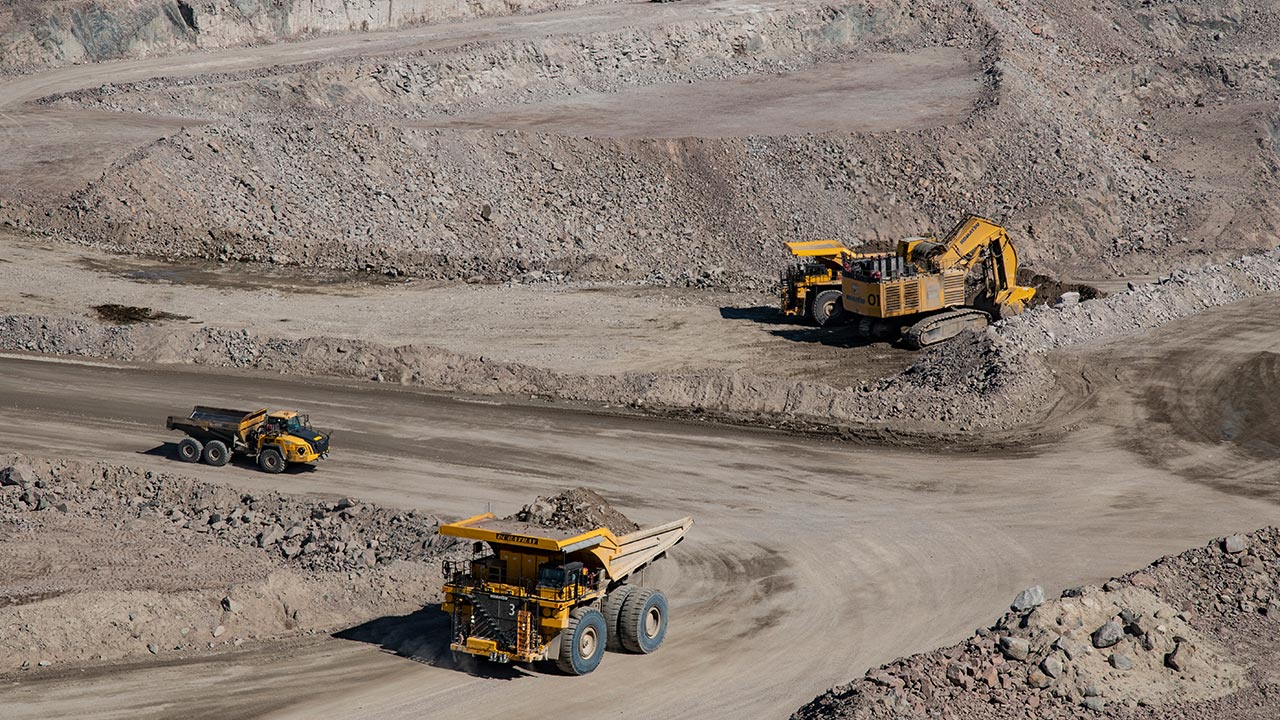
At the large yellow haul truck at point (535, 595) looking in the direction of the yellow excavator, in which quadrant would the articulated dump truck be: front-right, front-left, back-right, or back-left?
front-left

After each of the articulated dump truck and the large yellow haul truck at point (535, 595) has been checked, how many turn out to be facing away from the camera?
0

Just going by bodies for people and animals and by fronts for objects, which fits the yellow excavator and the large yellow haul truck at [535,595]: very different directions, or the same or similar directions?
very different directions

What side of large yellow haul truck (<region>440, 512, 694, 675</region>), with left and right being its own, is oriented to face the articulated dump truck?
right

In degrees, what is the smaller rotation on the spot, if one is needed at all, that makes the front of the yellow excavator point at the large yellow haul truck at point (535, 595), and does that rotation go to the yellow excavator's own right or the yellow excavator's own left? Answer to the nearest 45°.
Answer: approximately 135° to the yellow excavator's own right

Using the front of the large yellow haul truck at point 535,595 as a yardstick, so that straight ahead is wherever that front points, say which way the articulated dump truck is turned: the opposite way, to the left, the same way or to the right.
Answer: to the left

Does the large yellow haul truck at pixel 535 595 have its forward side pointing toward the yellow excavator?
no

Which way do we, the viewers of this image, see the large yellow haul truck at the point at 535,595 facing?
facing the viewer and to the left of the viewer

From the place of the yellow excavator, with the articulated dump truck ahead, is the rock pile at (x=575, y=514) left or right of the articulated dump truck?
left

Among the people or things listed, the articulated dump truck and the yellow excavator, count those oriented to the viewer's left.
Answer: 0

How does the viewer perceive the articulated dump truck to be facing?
facing the viewer and to the right of the viewer

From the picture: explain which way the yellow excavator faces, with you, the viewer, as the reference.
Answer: facing away from the viewer and to the right of the viewer

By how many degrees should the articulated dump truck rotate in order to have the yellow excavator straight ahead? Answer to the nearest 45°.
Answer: approximately 45° to its left

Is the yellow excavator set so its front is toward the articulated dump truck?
no

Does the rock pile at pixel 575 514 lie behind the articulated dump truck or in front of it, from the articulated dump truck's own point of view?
in front
